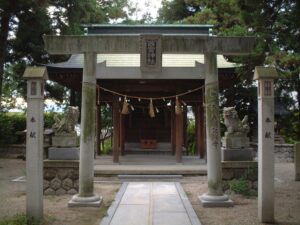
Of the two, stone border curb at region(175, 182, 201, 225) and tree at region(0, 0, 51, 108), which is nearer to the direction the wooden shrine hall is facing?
the stone border curb

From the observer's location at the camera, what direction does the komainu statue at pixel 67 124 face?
facing to the right of the viewer

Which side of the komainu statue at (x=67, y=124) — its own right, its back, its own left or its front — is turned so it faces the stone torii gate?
front

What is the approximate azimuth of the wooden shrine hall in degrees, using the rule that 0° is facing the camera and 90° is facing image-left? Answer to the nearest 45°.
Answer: approximately 0°

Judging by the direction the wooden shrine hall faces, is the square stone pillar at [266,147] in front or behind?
in front

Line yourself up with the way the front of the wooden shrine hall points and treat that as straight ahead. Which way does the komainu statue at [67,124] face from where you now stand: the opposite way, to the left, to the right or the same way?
to the left

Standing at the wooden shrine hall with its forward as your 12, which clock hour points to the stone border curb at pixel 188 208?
The stone border curb is roughly at 12 o'clock from the wooden shrine hall.

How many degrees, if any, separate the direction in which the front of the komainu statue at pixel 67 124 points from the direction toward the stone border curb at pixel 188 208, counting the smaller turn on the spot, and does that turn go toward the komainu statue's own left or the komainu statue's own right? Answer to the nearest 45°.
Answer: approximately 45° to the komainu statue's own right

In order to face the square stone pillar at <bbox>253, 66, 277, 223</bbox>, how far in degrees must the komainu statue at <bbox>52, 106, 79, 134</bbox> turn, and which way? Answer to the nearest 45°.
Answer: approximately 45° to its right

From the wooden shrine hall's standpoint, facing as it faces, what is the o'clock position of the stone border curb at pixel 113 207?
The stone border curb is roughly at 12 o'clock from the wooden shrine hall.
